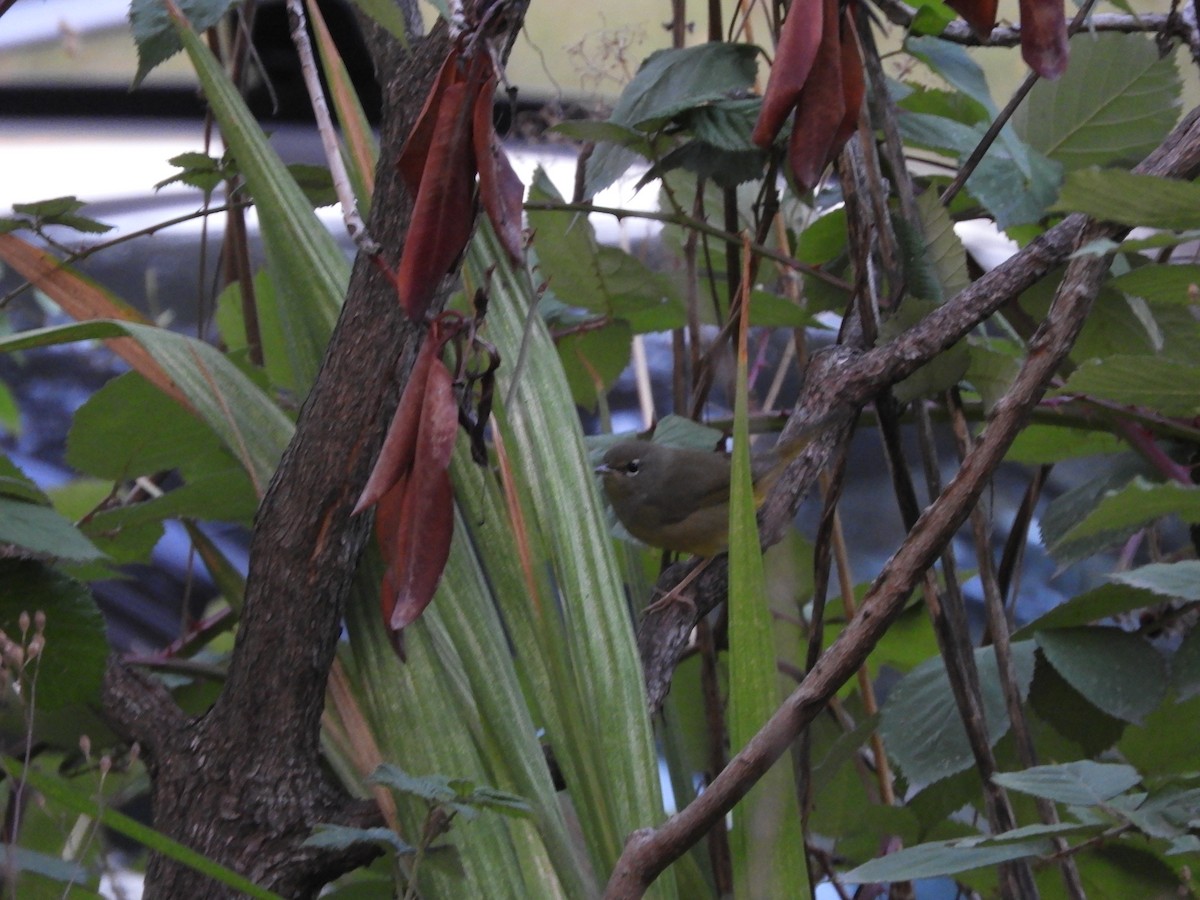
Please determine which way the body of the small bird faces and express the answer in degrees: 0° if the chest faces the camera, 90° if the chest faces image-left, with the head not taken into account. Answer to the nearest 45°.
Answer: approximately 90°

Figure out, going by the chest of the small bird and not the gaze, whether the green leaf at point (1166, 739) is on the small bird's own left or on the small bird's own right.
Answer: on the small bird's own left

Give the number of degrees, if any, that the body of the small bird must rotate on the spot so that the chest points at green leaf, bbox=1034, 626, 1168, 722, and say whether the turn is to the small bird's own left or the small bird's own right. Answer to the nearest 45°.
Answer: approximately 135° to the small bird's own left

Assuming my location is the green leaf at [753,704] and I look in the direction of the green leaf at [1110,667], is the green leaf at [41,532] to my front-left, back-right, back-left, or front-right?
back-left

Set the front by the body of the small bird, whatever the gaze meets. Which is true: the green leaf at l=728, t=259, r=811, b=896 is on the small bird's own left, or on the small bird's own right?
on the small bird's own left

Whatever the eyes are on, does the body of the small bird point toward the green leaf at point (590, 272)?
no

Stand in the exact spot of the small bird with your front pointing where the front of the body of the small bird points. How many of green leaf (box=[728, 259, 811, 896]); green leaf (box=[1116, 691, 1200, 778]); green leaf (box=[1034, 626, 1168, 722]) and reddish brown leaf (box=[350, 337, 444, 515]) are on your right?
0

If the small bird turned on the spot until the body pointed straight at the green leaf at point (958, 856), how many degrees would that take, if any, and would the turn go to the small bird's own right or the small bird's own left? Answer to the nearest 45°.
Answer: approximately 90° to the small bird's own left

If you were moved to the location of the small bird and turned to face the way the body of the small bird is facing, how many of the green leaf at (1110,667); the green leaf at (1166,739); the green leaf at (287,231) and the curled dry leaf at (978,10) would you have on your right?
0

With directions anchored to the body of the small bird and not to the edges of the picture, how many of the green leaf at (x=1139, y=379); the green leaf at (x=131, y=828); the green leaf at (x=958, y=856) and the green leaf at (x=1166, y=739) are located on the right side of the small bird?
0
